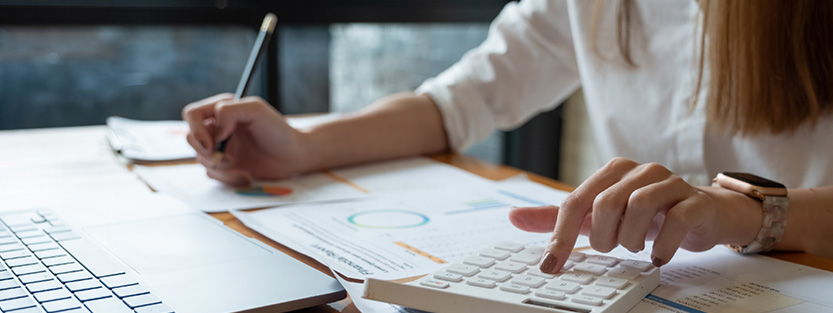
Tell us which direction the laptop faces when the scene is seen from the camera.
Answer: facing away from the viewer and to the right of the viewer

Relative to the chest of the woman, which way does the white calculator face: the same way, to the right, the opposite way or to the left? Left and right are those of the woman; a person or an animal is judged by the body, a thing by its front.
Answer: the opposite way

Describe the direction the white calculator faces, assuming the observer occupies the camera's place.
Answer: facing away from the viewer and to the right of the viewer

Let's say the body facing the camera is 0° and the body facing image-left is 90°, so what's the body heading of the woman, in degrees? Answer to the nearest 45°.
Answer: approximately 45°

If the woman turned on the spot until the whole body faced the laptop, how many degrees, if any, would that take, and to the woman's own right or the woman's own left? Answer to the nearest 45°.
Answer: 0° — they already face it
